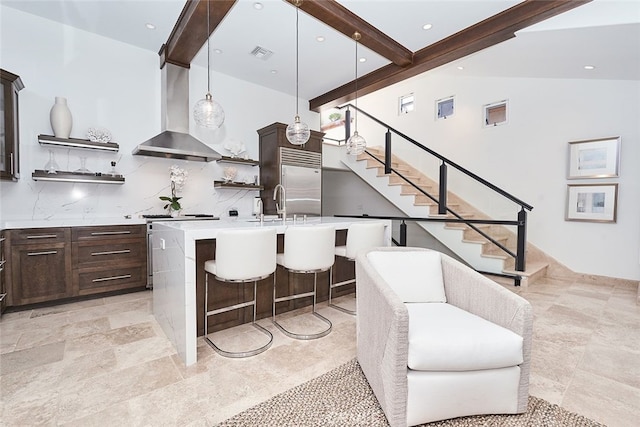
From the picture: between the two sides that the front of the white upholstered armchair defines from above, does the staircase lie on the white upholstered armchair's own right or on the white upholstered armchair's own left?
on the white upholstered armchair's own left

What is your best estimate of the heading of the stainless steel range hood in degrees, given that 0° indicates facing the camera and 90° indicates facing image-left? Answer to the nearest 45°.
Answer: approximately 315°

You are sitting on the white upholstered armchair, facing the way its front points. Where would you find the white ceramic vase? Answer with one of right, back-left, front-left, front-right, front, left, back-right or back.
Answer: back-right

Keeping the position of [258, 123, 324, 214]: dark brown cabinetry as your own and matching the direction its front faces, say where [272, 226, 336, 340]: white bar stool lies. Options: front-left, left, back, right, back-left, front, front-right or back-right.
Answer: front-right

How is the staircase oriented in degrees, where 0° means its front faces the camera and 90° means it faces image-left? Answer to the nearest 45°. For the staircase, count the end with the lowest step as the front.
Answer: approximately 315°

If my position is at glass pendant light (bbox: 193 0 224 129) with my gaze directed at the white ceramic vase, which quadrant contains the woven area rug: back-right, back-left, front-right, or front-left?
back-left

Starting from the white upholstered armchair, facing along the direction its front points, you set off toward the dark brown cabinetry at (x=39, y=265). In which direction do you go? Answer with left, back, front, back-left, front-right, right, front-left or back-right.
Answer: back-right
